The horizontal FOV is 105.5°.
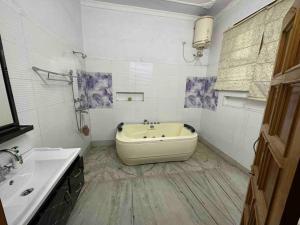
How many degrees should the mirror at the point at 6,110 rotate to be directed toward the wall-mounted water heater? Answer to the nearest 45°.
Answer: approximately 45° to its left

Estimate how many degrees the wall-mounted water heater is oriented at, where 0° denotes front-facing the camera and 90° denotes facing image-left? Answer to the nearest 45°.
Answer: approximately 0°

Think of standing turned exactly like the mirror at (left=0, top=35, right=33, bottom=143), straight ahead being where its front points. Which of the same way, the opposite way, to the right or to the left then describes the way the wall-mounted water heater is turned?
to the right

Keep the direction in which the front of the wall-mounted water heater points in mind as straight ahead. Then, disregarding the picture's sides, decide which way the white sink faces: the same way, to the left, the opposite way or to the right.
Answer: to the left

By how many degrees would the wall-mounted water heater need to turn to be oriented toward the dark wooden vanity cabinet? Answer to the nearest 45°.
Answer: approximately 45° to its right

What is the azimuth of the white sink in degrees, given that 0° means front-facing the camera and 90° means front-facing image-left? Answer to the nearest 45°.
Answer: approximately 315°

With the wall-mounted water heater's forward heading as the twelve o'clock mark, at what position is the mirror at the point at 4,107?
The mirror is roughly at 1 o'clock from the wall-mounted water heater.

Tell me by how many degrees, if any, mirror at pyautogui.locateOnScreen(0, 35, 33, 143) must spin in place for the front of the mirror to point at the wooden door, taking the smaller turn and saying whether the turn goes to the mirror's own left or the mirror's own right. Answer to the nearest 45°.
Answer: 0° — it already faces it
